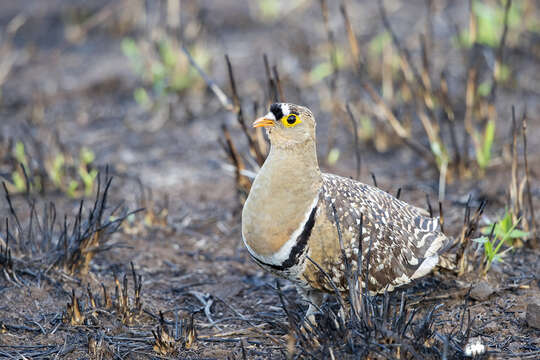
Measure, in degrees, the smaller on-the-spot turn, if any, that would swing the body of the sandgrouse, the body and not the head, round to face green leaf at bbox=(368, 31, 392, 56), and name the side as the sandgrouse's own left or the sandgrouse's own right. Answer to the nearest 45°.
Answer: approximately 135° to the sandgrouse's own right

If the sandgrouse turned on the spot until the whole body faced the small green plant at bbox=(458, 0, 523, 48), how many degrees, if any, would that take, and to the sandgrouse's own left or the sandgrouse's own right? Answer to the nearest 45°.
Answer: approximately 135° to the sandgrouse's own right

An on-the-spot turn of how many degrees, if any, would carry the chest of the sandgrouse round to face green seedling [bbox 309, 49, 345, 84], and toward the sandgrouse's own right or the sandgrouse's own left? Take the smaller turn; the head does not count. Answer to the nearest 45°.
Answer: approximately 135° to the sandgrouse's own right

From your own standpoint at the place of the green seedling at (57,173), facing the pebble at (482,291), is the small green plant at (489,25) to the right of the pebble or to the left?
left

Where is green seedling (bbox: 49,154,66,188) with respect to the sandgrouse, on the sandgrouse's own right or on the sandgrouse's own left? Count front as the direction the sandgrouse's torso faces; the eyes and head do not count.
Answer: on the sandgrouse's own right

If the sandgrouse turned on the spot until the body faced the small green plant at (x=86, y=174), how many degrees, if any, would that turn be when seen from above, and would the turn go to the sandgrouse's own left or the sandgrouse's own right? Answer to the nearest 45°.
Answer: approximately 90° to the sandgrouse's own right

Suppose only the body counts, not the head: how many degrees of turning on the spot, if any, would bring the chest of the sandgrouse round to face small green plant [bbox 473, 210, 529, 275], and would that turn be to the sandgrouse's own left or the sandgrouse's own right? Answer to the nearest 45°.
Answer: approximately 180°

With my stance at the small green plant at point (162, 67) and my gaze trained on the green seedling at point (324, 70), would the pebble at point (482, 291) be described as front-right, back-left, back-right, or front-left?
front-right

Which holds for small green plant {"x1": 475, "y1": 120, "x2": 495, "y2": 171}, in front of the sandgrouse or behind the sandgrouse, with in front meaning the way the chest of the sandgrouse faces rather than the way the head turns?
behind

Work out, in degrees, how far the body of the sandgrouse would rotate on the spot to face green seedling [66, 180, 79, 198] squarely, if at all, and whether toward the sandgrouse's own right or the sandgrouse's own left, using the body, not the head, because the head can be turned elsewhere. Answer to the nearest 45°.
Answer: approximately 90° to the sandgrouse's own right

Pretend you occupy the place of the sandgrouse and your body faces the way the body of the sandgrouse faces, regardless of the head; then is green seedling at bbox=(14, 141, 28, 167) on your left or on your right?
on your right

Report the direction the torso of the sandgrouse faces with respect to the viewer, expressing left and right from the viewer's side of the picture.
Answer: facing the viewer and to the left of the viewer
